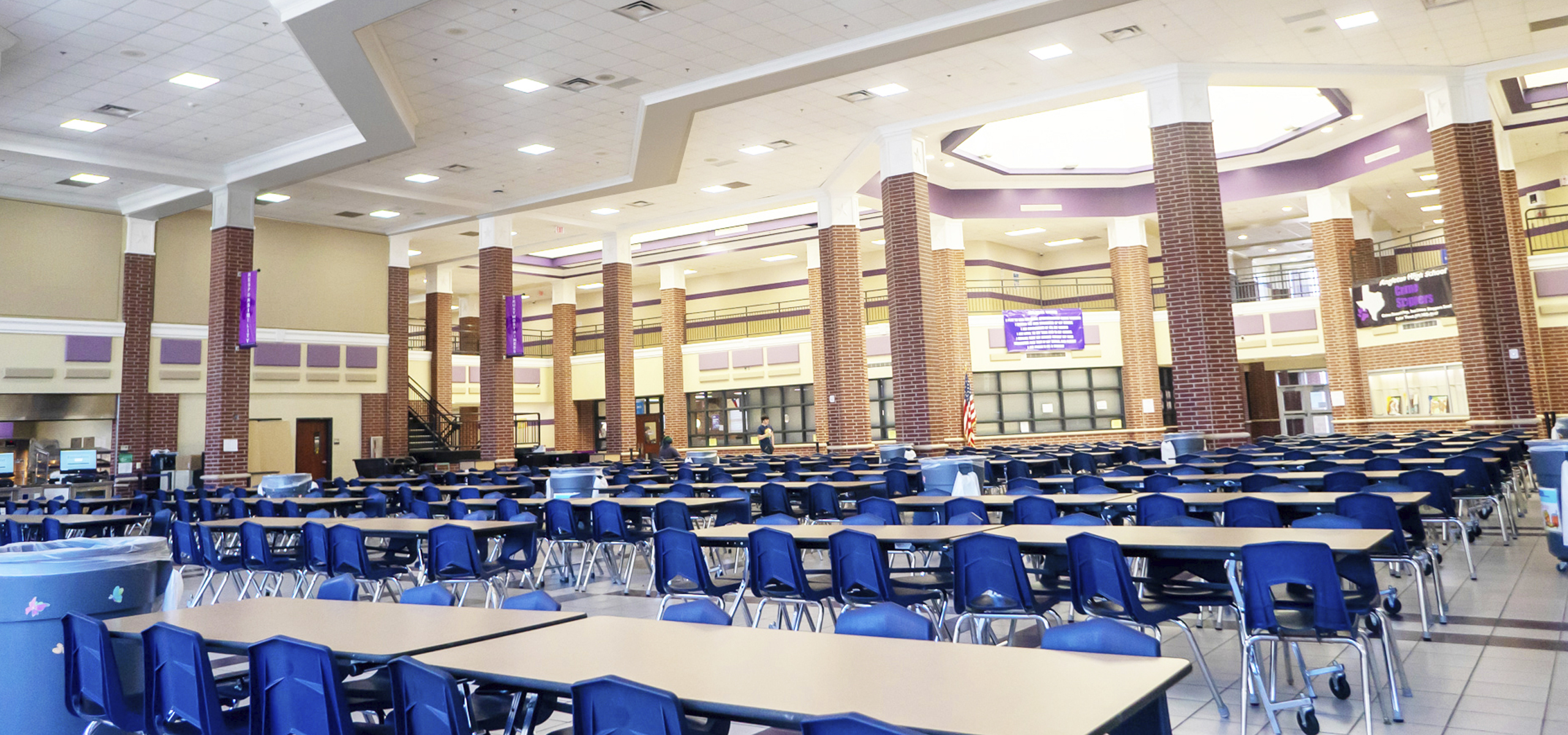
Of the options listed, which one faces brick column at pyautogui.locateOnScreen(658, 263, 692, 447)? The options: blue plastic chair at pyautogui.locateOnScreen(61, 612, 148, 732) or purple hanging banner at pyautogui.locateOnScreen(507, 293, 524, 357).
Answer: the blue plastic chair

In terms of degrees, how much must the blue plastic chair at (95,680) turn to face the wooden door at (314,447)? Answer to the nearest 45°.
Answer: approximately 45° to its left

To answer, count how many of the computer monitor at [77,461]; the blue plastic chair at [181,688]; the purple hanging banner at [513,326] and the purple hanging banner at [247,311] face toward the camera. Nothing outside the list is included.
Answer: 3

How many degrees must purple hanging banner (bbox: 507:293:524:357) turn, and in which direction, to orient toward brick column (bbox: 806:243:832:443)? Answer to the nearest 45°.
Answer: approximately 90° to its left

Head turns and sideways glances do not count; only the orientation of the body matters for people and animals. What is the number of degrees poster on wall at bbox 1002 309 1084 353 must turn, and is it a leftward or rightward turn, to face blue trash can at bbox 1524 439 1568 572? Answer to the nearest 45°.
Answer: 0° — it already faces it

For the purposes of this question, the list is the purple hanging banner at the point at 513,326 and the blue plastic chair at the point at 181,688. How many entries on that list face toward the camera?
1

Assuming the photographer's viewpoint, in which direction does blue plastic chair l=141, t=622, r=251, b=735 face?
facing away from the viewer and to the right of the viewer

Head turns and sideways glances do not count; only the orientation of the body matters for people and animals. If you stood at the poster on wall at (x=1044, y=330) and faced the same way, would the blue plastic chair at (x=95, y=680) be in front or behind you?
in front

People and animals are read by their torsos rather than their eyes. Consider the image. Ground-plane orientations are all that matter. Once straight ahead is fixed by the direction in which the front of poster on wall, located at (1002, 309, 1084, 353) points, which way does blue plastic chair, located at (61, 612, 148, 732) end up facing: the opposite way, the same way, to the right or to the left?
the opposite way

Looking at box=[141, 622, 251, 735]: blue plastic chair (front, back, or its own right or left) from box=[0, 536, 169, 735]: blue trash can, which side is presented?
left
